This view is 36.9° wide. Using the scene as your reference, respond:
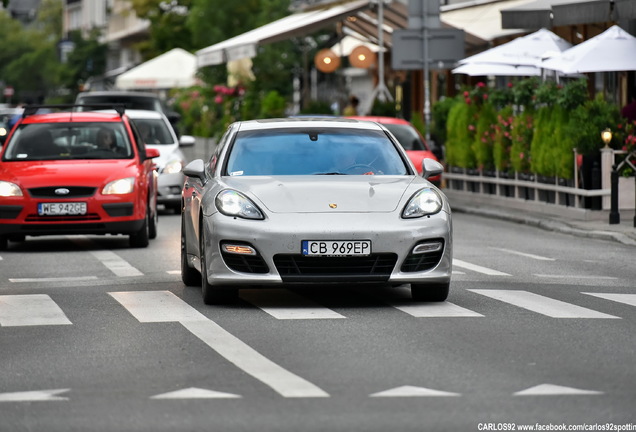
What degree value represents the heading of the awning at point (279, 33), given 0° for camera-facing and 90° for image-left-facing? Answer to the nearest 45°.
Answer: approximately 45°

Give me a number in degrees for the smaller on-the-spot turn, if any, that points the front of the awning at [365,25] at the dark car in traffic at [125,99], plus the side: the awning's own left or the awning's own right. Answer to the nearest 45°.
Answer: approximately 45° to the awning's own right

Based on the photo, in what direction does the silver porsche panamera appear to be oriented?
toward the camera

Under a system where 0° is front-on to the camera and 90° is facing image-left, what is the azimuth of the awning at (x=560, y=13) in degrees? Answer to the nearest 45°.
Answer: approximately 45°

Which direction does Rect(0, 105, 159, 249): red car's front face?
toward the camera

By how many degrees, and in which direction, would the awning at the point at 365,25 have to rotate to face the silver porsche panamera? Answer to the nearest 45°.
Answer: approximately 45° to its left

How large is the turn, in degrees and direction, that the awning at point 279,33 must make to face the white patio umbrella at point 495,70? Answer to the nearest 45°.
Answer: approximately 90° to its left

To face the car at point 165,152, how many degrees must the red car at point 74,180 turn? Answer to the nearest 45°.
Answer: approximately 180°

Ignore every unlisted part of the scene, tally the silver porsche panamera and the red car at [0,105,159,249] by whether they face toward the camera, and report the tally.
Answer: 2

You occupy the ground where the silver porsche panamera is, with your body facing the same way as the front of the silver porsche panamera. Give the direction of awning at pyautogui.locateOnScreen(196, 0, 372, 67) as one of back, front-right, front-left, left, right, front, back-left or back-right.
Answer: back

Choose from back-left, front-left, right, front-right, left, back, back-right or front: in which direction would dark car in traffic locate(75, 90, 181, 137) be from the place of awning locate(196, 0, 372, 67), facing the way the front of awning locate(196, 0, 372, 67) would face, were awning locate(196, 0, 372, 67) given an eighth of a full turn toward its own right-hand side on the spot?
front

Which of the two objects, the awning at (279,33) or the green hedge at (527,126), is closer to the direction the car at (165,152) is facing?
the green hedge

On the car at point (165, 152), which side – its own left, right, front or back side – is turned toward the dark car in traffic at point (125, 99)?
back

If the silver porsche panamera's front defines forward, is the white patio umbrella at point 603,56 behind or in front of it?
behind

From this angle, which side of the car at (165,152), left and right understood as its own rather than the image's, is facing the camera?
front

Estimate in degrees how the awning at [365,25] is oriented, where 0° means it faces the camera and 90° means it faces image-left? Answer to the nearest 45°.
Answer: approximately 45°
